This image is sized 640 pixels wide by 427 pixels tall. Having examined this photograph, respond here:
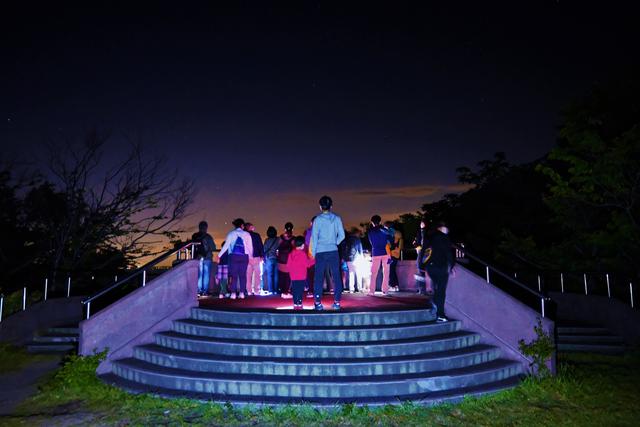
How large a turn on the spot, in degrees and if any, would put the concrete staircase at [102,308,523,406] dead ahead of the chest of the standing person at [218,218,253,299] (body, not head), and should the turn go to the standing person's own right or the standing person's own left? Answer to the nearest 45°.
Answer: approximately 180°

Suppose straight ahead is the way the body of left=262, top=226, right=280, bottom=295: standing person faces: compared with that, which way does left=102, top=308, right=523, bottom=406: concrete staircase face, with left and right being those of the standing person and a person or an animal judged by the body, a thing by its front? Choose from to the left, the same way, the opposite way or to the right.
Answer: the opposite way

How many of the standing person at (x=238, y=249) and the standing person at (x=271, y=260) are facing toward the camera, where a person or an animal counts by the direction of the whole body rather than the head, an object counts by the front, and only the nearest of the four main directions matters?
0

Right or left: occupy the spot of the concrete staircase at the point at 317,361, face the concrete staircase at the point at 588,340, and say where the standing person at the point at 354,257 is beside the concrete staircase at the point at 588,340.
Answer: left

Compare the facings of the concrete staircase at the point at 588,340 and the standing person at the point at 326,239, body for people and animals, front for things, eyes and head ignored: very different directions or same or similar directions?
very different directions

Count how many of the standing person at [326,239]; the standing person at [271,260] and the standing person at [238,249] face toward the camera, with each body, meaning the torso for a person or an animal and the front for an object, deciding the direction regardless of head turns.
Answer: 0

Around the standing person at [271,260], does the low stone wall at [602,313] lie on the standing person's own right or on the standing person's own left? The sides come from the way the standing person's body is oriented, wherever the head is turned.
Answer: on the standing person's own right

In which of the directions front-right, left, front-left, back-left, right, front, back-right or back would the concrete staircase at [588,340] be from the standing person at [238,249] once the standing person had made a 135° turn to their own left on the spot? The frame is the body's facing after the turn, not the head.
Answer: back-left

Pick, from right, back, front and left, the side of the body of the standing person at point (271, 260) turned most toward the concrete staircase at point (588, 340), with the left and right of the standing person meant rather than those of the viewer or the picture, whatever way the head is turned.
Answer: right

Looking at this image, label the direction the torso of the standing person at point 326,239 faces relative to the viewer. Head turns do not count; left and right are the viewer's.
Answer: facing away from the viewer

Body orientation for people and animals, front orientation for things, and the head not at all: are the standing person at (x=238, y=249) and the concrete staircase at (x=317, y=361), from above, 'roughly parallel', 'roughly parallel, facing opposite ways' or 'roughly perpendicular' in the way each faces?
roughly parallel, facing opposite ways

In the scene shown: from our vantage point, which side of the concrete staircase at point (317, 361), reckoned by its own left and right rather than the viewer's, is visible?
front

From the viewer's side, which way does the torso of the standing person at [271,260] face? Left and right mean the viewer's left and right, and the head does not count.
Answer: facing away from the viewer
